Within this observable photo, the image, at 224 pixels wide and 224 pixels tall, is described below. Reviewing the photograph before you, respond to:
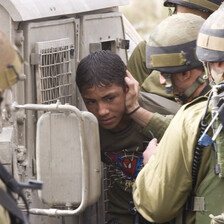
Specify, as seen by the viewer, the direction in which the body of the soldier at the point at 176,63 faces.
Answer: to the viewer's left

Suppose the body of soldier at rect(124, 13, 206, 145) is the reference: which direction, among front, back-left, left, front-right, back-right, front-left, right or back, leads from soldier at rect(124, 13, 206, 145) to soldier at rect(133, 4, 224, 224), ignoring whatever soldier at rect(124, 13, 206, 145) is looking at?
left

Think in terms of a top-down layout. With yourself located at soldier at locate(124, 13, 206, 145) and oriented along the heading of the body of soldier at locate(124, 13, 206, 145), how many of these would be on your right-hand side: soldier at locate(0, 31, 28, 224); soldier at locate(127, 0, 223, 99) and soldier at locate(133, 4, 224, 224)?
1

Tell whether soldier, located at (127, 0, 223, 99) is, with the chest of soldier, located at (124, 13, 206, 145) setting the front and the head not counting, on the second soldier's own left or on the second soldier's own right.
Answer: on the second soldier's own right

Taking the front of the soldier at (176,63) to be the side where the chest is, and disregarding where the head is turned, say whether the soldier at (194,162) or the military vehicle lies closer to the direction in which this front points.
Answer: the military vehicle

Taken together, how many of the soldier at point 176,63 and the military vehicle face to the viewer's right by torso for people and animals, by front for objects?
0

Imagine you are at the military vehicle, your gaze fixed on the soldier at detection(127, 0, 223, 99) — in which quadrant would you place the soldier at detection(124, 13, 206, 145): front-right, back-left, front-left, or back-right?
front-right

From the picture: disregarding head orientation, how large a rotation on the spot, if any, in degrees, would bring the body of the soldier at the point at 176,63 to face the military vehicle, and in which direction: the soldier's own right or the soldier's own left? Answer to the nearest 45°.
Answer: approximately 45° to the soldier's own left
